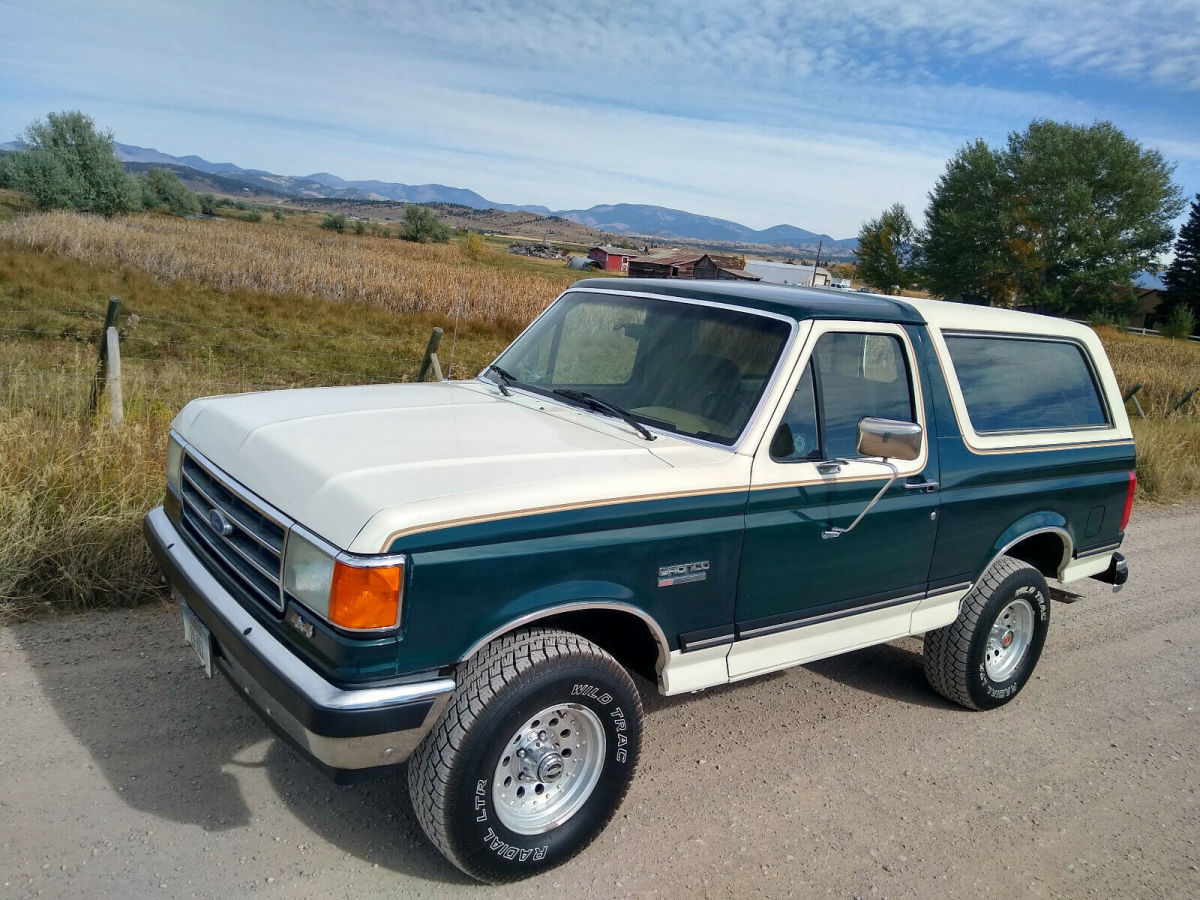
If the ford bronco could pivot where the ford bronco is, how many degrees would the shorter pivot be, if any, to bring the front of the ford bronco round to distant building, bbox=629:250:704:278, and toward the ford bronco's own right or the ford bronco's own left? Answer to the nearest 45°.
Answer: approximately 135° to the ford bronco's own right

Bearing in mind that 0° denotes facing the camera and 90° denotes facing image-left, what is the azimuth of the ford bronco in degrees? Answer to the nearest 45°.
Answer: approximately 45°

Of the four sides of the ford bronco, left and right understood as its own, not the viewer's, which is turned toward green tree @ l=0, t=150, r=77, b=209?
right

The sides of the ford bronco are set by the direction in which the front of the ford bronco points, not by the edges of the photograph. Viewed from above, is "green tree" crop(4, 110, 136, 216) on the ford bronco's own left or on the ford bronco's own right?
on the ford bronco's own right

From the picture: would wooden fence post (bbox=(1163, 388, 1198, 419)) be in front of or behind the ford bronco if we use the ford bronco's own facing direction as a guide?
behind
